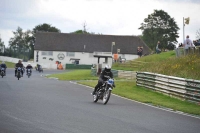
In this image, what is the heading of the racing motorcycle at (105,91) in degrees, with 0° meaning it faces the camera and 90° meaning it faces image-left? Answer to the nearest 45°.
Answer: approximately 315°

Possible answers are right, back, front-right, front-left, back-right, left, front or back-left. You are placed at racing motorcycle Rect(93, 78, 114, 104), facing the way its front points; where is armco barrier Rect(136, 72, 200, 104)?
left
